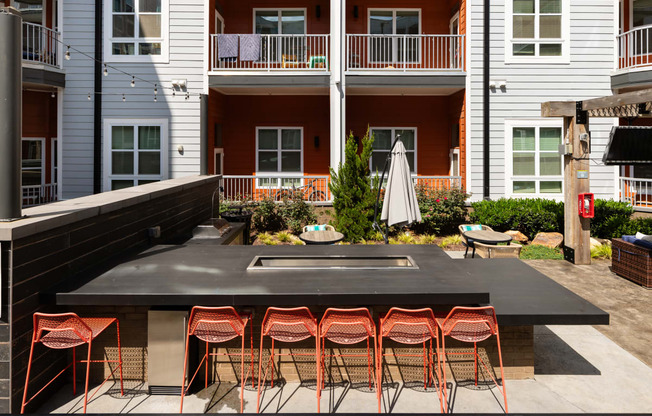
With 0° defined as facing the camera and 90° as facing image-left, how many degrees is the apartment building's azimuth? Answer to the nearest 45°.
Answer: approximately 0°

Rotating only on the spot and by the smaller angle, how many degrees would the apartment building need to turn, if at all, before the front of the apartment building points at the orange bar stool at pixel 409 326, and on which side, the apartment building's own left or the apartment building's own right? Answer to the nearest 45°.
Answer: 0° — it already faces it

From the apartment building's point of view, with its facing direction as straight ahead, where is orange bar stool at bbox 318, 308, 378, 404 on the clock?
The orange bar stool is roughly at 12 o'clock from the apartment building.
